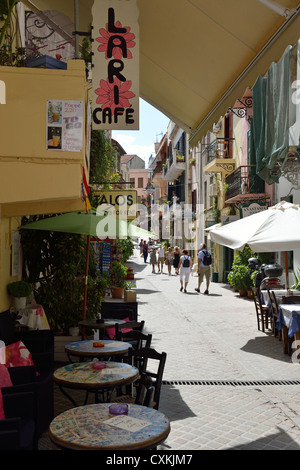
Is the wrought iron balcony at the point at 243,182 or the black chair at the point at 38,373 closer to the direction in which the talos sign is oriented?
the black chair

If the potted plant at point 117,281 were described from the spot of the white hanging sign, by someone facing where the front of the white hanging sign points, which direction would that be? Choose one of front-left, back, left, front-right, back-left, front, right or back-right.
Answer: back

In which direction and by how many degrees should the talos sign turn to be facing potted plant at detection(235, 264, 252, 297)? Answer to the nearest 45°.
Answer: approximately 135° to its left

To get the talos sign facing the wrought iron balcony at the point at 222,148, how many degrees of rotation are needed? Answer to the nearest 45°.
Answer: approximately 135° to its left

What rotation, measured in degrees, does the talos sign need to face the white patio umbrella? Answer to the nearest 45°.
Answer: approximately 45° to its left

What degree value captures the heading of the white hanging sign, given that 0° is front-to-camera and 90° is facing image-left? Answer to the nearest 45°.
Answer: approximately 0°

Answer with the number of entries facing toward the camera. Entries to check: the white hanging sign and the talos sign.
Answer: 2

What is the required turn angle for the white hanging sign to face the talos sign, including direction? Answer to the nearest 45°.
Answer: approximately 180°
